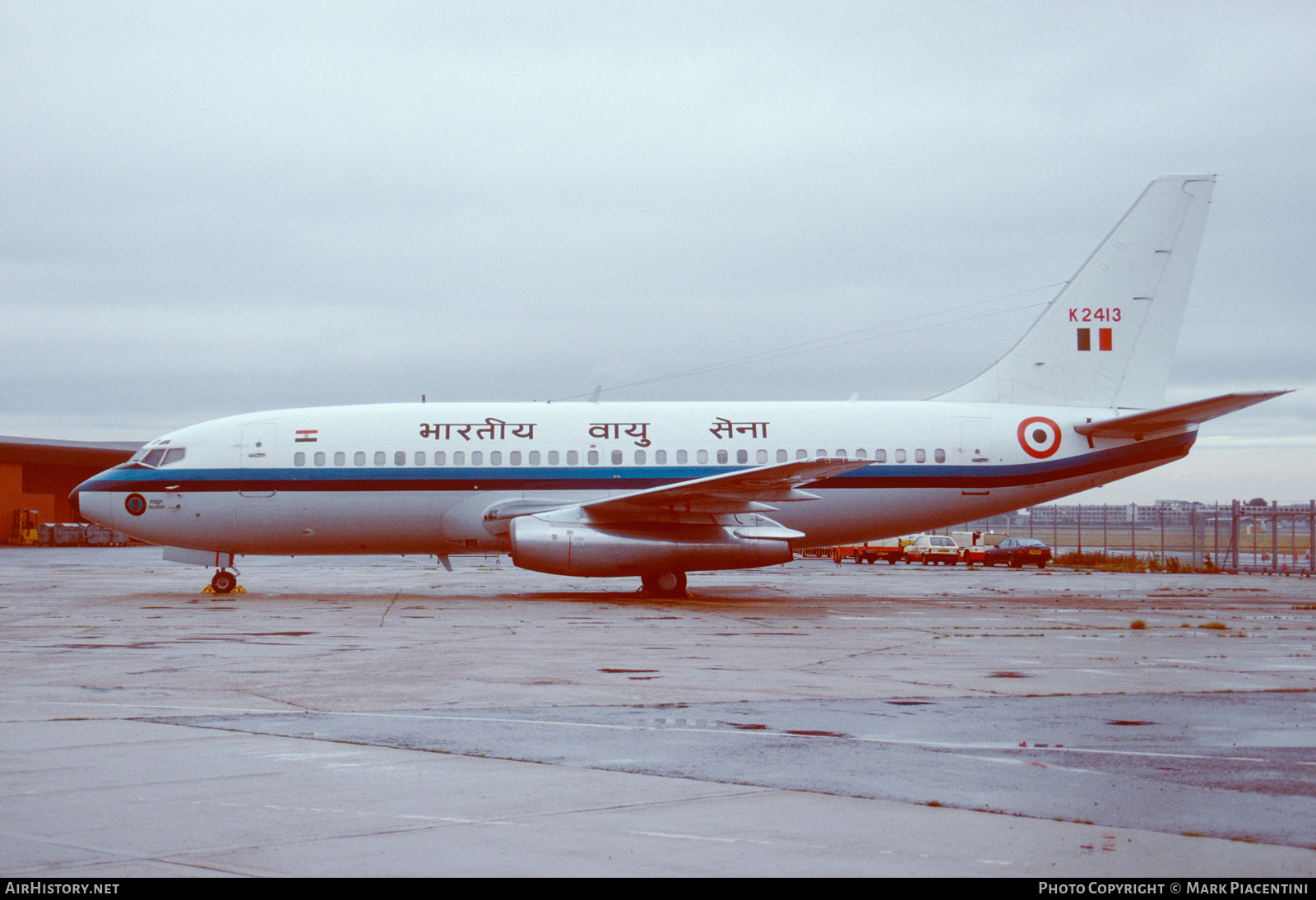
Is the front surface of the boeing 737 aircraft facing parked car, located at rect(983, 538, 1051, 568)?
no

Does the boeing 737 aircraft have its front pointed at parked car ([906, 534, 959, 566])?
no

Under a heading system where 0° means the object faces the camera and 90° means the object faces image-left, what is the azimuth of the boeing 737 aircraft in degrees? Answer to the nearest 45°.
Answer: approximately 90°
